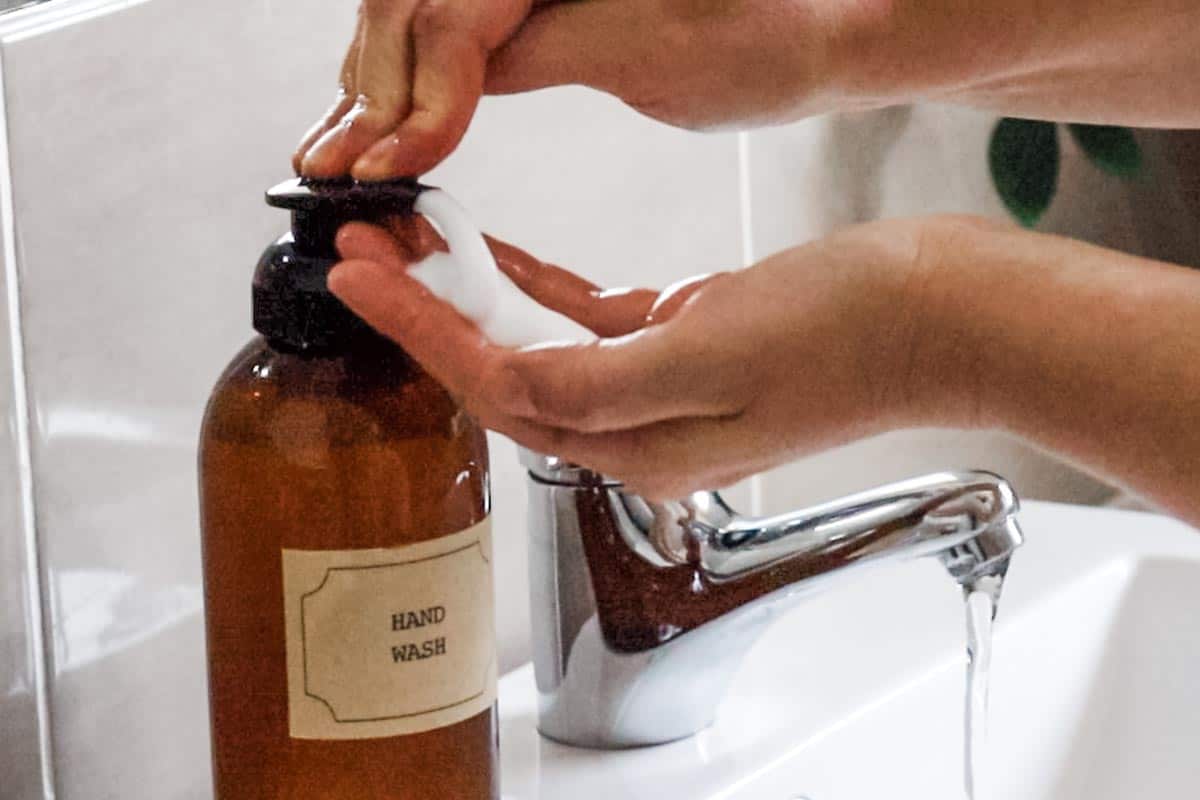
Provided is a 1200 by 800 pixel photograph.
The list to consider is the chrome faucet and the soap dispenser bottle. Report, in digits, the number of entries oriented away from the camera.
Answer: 0

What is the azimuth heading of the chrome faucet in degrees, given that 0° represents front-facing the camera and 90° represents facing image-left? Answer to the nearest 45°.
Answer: approximately 270°

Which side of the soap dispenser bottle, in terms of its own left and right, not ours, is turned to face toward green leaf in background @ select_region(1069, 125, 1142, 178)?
left

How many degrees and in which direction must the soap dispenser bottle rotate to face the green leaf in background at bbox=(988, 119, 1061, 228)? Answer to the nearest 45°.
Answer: approximately 90° to its left

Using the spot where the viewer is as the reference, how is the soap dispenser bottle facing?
facing the viewer and to the right of the viewer
